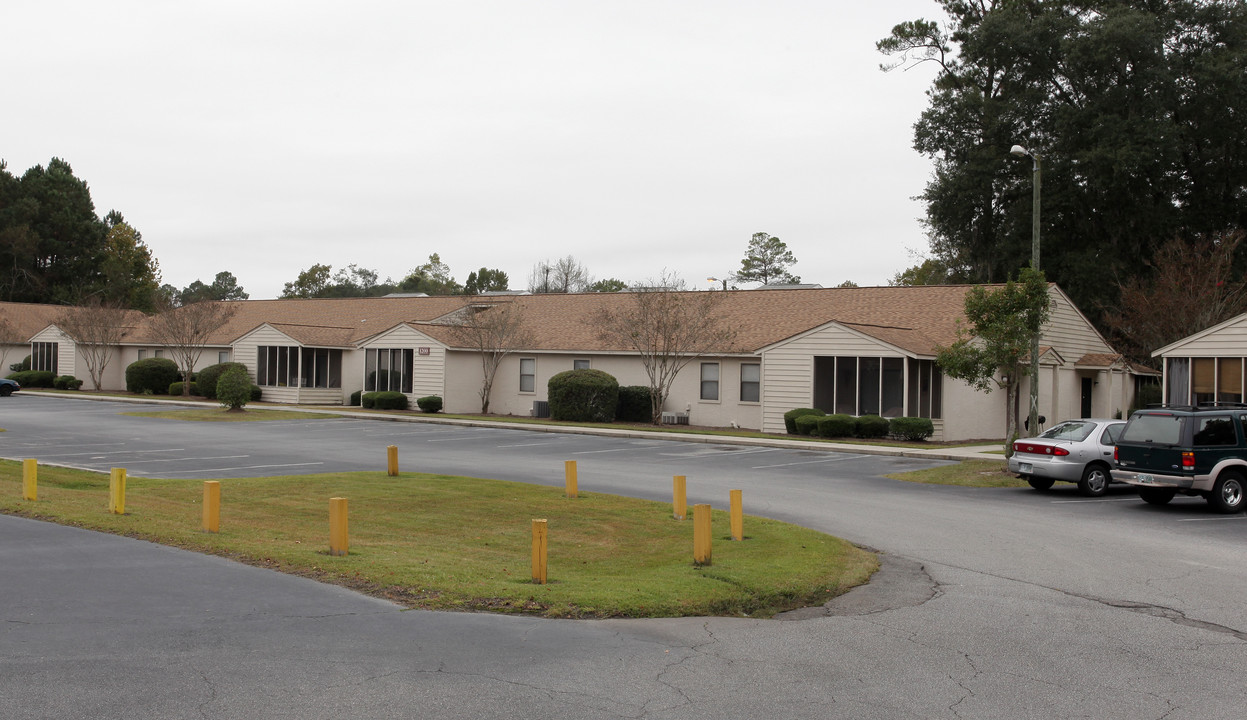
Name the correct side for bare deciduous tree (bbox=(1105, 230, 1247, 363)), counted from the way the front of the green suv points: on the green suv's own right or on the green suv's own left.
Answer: on the green suv's own left

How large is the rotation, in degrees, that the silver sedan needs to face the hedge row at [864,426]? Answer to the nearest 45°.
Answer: approximately 90° to its left

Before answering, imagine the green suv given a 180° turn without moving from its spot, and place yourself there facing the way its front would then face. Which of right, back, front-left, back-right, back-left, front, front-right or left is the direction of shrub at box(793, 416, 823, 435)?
right

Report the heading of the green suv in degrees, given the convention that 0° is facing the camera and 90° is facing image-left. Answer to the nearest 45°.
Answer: approximately 225°

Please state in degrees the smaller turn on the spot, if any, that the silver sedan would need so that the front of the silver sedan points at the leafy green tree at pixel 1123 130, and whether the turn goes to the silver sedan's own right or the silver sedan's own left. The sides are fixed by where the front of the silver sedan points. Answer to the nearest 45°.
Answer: approximately 45° to the silver sedan's own left

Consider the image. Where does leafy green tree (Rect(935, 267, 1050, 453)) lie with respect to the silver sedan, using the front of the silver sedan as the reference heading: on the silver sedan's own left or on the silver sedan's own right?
on the silver sedan's own left

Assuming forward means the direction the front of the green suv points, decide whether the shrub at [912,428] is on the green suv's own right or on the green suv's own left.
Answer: on the green suv's own left

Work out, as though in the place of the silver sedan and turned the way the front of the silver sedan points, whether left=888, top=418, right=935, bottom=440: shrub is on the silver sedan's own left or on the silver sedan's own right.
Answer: on the silver sedan's own left

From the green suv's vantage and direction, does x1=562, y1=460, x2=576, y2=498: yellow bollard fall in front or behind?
behind

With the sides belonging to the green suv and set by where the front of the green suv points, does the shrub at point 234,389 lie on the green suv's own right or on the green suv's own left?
on the green suv's own left

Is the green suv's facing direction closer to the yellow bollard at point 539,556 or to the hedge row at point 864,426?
the hedge row

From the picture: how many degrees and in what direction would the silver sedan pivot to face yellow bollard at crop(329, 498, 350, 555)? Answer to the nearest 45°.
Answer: approximately 180°

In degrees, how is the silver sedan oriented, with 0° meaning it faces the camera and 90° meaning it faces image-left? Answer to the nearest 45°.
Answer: approximately 225°
